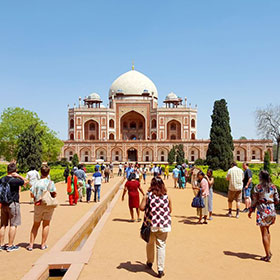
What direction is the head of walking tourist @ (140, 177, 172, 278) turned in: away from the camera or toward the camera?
away from the camera

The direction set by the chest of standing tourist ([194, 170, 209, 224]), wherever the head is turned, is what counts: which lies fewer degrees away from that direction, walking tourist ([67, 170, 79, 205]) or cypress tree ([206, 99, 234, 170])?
the walking tourist

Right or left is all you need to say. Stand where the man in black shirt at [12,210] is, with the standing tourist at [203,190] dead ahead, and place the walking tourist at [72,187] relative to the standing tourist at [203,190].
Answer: left

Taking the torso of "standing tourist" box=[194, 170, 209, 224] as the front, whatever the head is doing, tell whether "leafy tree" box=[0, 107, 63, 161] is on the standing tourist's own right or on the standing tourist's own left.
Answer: on the standing tourist's own right

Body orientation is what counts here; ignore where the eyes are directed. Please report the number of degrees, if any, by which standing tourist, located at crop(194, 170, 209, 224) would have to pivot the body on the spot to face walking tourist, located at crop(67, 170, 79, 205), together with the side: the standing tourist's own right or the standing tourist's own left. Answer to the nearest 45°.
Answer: approximately 45° to the standing tourist's own right
